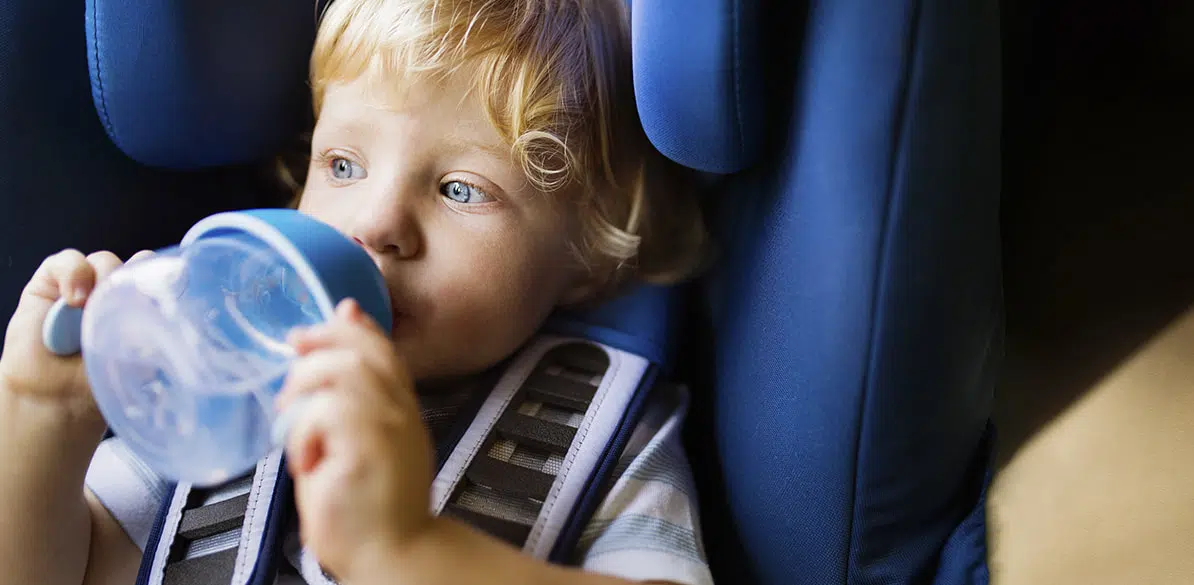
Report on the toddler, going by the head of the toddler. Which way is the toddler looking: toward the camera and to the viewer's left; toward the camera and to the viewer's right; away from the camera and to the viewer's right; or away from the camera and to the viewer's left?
toward the camera and to the viewer's left
